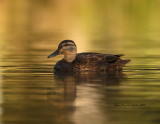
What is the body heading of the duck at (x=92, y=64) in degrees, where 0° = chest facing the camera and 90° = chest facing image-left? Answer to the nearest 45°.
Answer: approximately 90°
